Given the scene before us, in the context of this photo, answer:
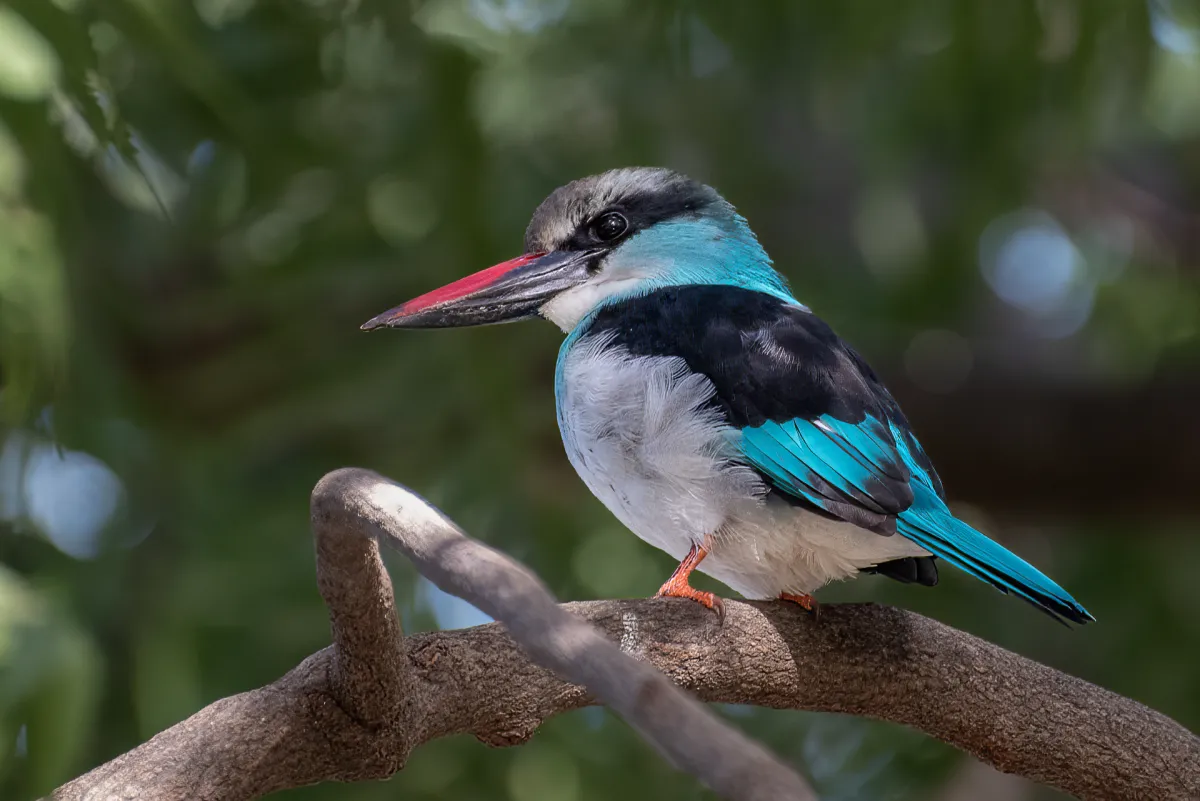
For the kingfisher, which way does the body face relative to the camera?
to the viewer's left

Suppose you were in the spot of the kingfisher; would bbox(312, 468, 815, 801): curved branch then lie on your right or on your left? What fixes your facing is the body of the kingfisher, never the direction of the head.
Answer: on your left
